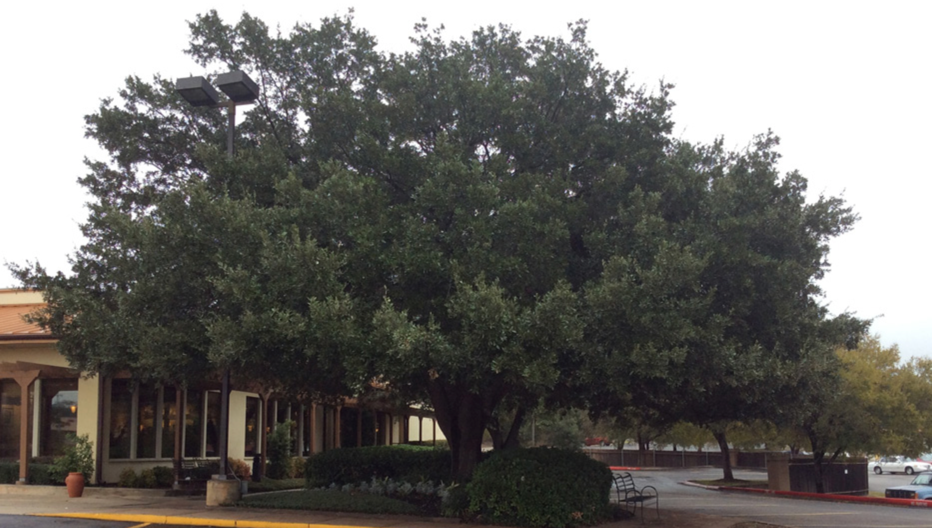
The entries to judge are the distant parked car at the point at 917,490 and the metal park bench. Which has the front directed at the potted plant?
the distant parked car

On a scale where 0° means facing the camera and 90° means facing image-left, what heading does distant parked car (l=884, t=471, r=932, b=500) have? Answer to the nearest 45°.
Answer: approximately 45°

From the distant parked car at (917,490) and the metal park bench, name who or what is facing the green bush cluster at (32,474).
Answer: the distant parked car

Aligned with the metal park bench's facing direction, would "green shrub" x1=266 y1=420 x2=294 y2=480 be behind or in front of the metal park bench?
behind

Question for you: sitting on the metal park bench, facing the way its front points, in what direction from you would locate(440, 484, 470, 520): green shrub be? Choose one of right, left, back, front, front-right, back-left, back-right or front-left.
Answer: back

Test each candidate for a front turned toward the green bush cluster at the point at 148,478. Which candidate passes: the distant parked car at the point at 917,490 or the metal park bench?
the distant parked car

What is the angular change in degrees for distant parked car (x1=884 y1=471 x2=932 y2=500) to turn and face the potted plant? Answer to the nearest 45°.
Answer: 0° — it already faces it

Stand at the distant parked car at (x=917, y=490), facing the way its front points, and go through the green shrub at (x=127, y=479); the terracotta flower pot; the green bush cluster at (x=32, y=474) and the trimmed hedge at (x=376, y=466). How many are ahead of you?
4

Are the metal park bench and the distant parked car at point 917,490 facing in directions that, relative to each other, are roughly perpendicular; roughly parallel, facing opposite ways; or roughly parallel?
roughly perpendicular

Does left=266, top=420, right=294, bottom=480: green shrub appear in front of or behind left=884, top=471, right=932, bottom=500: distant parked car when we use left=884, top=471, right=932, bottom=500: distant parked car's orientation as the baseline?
in front

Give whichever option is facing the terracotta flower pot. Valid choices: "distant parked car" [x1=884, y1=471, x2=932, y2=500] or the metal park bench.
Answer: the distant parked car

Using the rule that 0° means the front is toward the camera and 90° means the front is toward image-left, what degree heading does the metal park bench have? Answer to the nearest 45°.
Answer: approximately 315°
